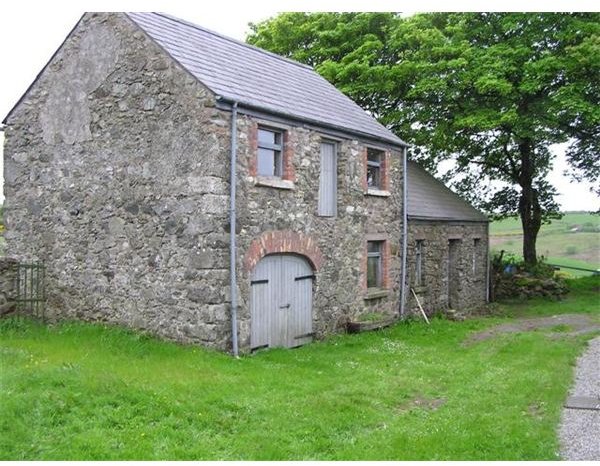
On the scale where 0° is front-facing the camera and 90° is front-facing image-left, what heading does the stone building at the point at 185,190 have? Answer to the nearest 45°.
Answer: approximately 315°

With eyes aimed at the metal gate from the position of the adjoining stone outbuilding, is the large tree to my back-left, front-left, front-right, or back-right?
back-right

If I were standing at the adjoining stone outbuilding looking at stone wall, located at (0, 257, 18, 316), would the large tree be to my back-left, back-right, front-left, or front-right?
back-right

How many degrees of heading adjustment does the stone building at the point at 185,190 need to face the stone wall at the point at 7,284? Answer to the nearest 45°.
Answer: approximately 135° to its right
